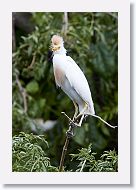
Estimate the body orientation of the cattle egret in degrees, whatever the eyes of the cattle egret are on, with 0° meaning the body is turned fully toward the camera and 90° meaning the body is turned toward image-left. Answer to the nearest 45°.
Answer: approximately 45°
